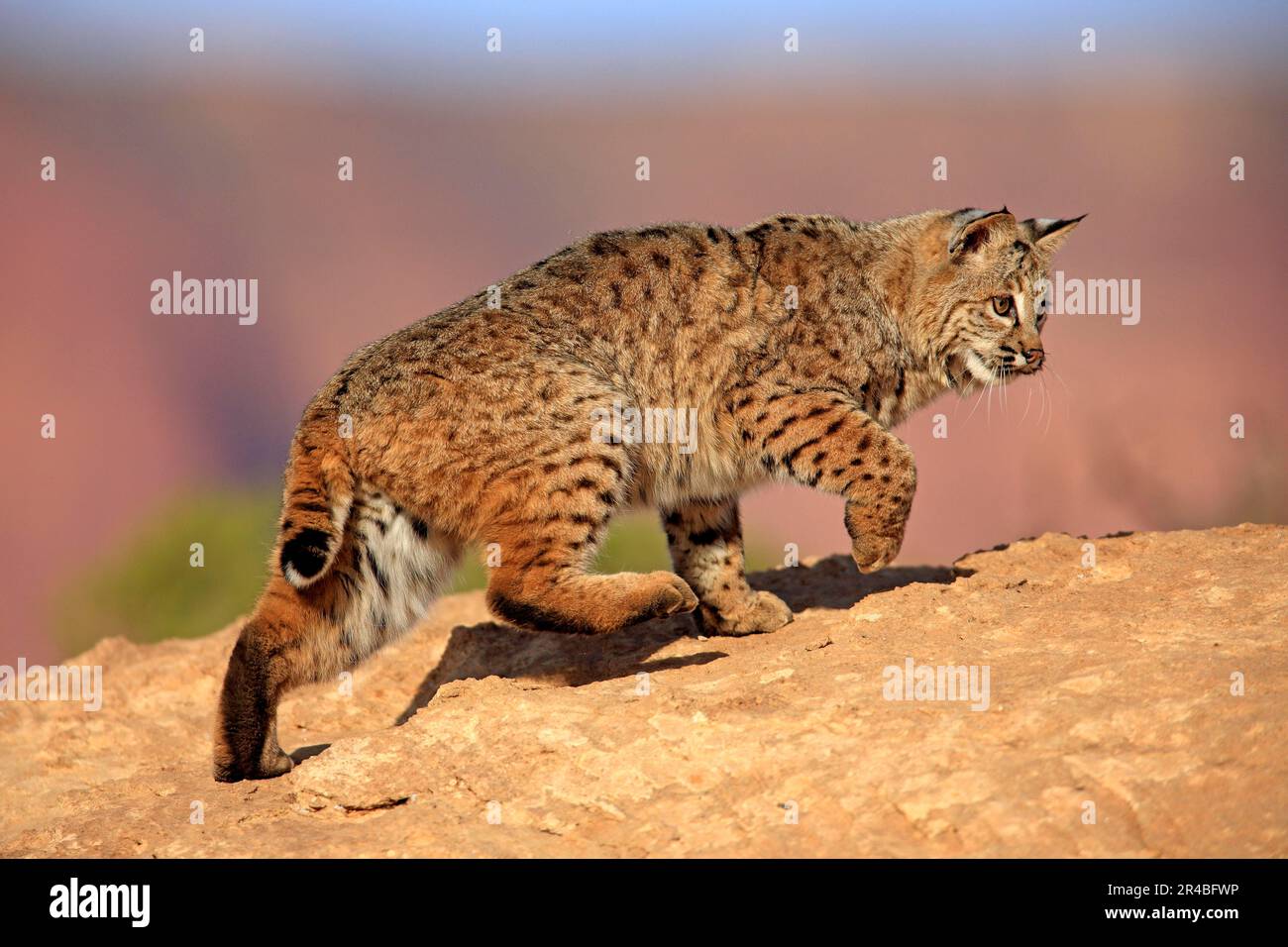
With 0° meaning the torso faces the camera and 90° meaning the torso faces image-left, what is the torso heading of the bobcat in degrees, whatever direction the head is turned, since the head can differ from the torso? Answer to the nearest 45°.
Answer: approximately 270°
